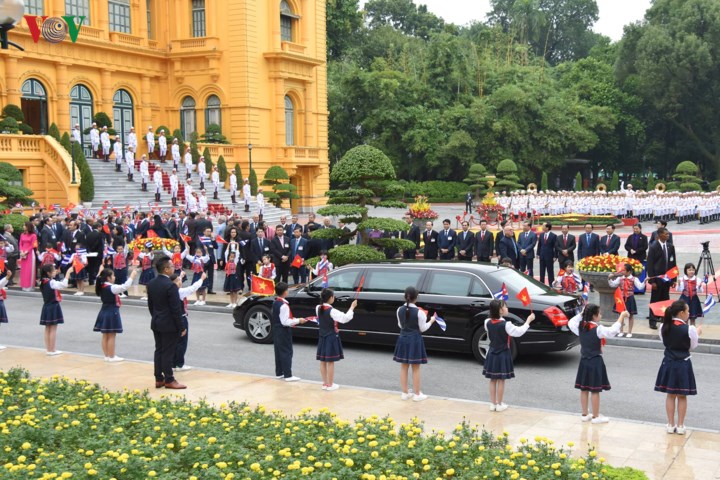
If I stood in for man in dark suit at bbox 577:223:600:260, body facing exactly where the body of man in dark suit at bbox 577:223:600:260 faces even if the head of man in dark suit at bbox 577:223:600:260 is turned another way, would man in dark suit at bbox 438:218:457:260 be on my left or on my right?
on my right

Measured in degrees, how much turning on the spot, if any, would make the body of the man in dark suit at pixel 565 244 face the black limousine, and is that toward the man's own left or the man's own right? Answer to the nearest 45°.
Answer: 0° — they already face it

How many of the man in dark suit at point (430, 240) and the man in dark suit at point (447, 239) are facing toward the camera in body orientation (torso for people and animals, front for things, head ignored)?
2

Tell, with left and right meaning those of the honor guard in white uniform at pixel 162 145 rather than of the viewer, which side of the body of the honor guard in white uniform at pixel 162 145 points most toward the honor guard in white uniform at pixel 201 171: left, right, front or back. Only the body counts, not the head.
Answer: left

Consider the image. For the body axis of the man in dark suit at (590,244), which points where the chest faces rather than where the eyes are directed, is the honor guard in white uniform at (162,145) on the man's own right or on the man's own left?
on the man's own right

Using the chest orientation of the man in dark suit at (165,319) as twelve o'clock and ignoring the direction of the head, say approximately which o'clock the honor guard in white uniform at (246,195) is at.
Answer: The honor guard in white uniform is roughly at 11 o'clock from the man in dark suit.
